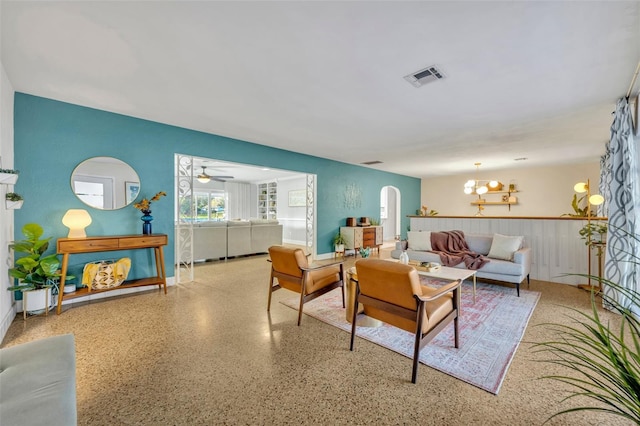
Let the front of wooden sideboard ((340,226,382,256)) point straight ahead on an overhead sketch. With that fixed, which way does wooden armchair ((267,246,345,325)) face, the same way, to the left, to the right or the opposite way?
to the left

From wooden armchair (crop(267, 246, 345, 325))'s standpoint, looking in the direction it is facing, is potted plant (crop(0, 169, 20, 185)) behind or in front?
behind

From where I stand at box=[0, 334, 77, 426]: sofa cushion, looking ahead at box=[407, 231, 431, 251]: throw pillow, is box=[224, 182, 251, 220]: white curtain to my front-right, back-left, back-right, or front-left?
front-left

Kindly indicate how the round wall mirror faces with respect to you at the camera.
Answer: facing the viewer

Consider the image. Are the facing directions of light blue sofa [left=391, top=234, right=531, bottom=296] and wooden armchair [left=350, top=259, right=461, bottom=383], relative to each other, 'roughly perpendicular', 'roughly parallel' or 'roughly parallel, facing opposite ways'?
roughly parallel, facing opposite ways

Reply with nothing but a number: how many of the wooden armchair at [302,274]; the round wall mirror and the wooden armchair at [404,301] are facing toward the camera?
1

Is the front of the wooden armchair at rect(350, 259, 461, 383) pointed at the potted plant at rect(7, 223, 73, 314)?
no

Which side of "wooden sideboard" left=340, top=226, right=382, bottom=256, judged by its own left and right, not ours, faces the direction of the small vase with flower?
right

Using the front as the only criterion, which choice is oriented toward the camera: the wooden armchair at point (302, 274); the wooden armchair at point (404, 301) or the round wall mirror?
the round wall mirror

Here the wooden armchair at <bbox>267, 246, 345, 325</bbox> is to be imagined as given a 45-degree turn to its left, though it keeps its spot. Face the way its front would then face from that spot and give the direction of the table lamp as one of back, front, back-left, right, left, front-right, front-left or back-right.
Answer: left

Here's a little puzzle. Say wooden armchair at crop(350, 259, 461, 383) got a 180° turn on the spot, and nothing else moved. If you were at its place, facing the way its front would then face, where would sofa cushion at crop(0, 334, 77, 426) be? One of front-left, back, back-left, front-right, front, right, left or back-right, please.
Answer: front

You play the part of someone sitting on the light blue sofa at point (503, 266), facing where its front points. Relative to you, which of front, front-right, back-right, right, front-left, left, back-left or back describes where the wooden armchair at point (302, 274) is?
front

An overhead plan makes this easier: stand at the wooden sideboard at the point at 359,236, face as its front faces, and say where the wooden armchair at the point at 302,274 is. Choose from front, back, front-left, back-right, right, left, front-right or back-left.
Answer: front-right
